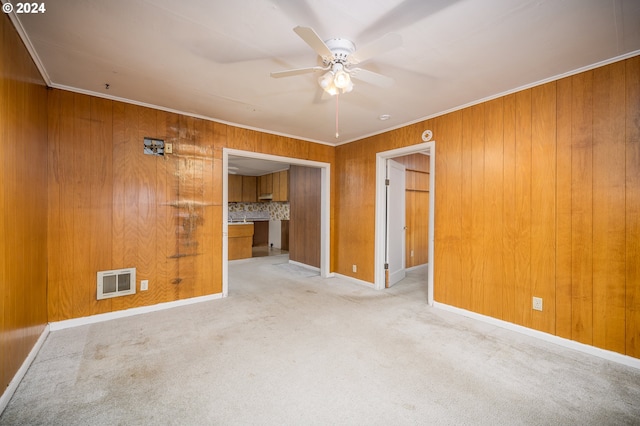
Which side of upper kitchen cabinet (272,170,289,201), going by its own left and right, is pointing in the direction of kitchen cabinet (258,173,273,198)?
right

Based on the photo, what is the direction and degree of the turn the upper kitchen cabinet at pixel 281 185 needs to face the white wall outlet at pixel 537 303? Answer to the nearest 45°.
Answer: approximately 90° to its left

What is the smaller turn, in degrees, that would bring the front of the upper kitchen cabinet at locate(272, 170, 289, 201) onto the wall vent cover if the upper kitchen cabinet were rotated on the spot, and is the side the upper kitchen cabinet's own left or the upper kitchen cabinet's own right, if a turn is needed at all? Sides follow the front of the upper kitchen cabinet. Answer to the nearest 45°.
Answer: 0° — it already faces it

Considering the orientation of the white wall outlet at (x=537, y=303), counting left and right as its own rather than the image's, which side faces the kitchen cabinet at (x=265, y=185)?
right

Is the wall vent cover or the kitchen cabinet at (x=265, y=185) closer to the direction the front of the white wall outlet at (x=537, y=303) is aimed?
the wall vent cover

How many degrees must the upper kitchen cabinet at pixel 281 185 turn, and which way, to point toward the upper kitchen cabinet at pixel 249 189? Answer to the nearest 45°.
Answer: approximately 90° to its right

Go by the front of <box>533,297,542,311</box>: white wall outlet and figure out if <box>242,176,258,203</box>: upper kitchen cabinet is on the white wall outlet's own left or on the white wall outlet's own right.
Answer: on the white wall outlet's own right

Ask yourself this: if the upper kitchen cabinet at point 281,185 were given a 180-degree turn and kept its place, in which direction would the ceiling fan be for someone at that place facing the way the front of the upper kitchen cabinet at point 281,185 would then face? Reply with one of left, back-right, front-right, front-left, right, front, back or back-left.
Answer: back-right

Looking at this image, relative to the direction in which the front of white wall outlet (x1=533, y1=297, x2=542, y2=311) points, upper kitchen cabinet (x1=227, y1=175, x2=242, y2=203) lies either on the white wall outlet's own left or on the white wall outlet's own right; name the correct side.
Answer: on the white wall outlet's own right

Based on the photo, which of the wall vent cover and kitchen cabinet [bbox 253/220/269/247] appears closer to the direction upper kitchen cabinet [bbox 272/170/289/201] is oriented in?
the wall vent cover
